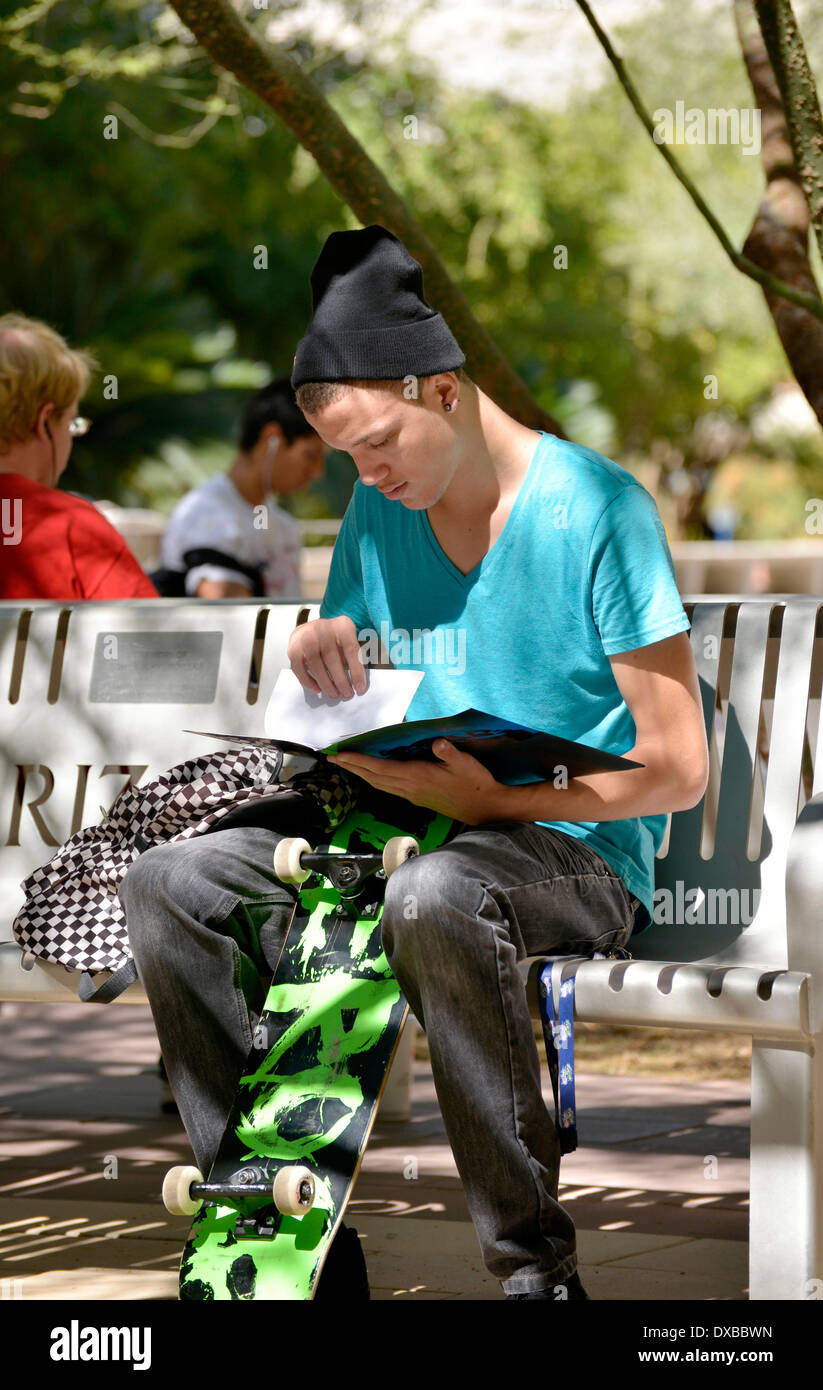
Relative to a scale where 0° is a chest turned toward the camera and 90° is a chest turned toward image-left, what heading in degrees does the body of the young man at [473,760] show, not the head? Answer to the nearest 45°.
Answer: approximately 45°

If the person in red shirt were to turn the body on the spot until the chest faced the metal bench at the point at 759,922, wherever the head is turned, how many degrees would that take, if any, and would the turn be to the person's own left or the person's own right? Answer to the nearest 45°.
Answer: approximately 90° to the person's own right

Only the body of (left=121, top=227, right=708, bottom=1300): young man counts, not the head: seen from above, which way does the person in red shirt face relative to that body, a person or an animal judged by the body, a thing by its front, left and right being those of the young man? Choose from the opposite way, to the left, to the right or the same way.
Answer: the opposite way

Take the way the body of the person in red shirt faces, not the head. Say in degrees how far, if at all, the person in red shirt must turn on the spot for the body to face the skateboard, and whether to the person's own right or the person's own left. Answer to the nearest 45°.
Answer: approximately 135° to the person's own right

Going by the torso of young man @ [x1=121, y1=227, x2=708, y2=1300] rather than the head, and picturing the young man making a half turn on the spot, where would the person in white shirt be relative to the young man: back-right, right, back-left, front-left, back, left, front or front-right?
front-left

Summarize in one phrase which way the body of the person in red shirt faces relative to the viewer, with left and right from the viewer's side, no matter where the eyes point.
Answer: facing away from the viewer and to the right of the viewer
